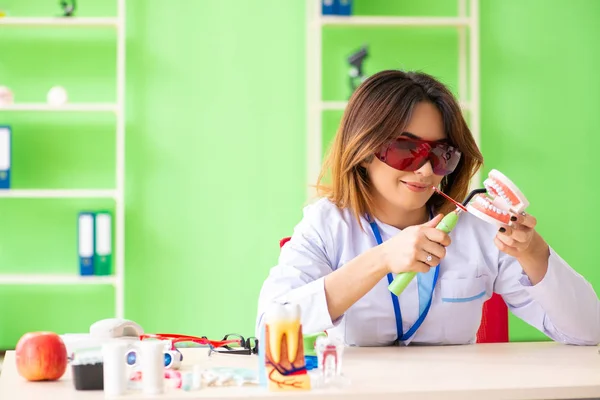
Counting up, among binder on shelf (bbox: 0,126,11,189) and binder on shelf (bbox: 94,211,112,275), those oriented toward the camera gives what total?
2

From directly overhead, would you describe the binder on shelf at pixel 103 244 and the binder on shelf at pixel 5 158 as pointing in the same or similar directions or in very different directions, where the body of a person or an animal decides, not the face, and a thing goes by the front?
same or similar directions

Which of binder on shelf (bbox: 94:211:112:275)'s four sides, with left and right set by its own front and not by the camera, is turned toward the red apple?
front

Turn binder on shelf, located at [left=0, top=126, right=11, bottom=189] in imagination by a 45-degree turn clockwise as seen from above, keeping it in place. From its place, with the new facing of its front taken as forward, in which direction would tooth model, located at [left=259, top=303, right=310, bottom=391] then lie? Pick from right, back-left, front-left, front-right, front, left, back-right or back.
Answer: front-left

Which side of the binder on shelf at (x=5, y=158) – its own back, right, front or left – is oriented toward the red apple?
front

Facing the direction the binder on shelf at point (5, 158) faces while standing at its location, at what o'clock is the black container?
The black container is roughly at 12 o'clock from the binder on shelf.

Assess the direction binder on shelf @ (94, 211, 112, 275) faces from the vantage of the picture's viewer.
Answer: facing the viewer

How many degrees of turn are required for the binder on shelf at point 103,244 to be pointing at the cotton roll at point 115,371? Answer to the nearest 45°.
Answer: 0° — it already faces it

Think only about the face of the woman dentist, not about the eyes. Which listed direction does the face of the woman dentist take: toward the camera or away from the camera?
toward the camera

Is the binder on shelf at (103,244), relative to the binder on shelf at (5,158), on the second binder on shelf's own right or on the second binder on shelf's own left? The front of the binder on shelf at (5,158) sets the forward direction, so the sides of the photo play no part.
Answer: on the second binder on shelf's own left

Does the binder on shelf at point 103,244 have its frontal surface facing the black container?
yes
